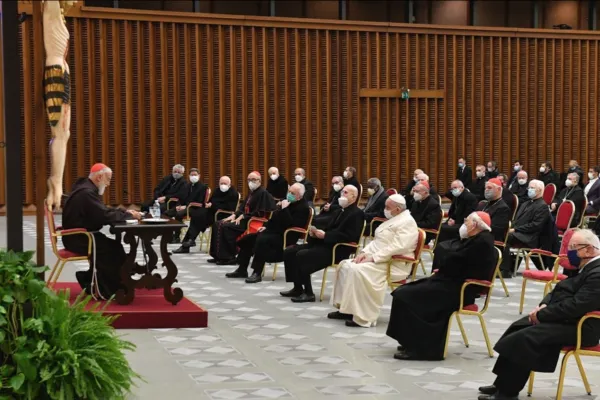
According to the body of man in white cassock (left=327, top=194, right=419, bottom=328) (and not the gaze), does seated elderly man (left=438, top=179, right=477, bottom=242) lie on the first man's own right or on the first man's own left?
on the first man's own right

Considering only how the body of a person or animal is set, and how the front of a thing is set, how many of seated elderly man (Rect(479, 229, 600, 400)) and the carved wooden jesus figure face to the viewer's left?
1

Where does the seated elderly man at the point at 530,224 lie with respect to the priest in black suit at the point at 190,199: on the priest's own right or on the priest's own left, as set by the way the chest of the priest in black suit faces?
on the priest's own left

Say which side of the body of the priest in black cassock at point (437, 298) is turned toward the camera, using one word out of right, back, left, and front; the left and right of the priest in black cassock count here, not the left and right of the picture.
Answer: left

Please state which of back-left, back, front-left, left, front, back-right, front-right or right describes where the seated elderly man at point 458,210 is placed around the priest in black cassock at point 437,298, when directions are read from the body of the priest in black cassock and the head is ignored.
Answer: right

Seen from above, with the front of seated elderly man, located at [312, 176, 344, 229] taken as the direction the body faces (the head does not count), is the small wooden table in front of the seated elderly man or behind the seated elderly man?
in front

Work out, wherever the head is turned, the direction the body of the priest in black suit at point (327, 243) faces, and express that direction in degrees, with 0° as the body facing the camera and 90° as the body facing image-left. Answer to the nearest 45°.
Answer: approximately 90°

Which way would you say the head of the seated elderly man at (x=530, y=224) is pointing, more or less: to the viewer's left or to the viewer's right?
to the viewer's left

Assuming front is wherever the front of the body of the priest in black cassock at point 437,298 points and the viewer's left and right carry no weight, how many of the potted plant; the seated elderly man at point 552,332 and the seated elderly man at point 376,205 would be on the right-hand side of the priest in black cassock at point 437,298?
1
